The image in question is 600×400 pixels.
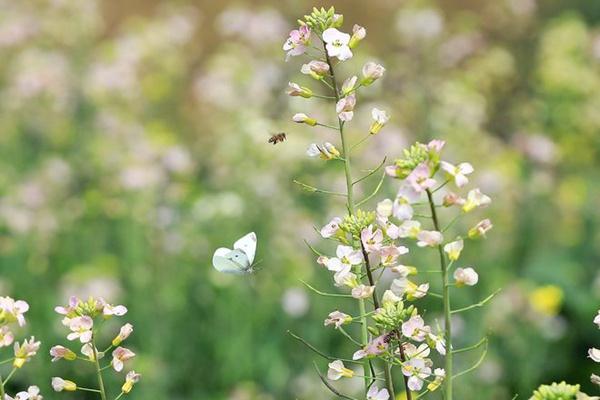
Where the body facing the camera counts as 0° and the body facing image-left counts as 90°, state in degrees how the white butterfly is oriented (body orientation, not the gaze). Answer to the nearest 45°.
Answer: approximately 270°
